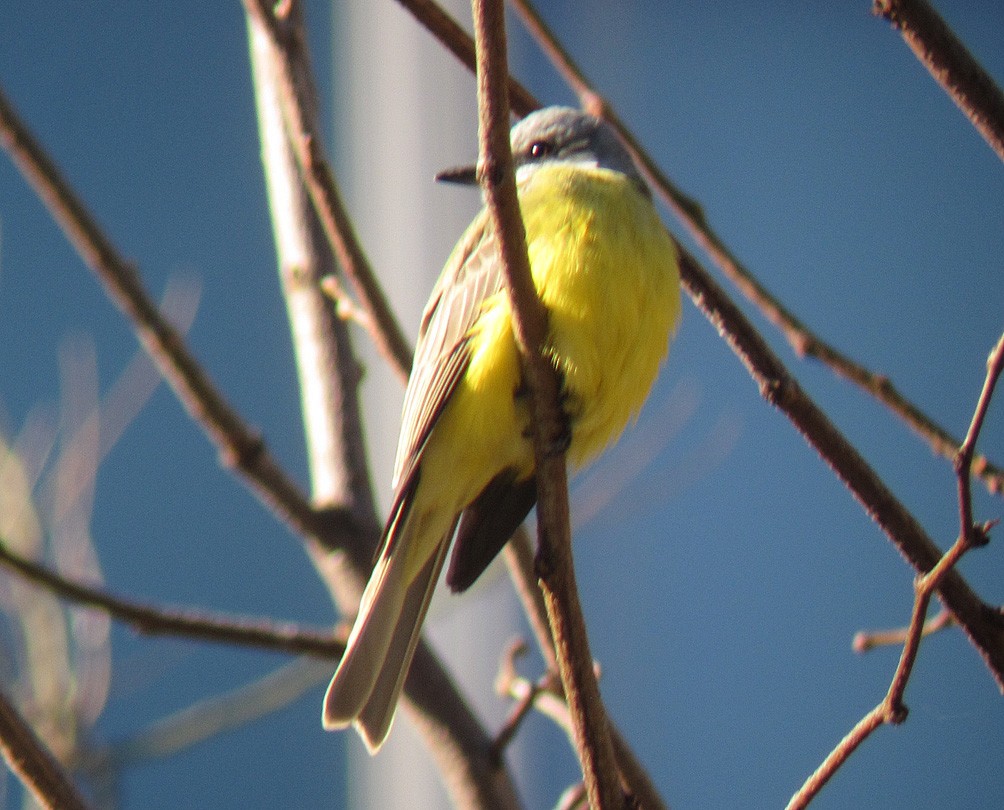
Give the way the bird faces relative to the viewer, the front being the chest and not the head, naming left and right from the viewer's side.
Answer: facing the viewer and to the right of the viewer
